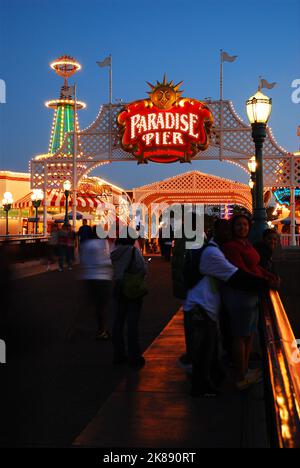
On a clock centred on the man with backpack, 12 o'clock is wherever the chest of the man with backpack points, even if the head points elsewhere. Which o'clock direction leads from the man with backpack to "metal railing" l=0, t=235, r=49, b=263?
The metal railing is roughly at 8 o'clock from the man with backpack.

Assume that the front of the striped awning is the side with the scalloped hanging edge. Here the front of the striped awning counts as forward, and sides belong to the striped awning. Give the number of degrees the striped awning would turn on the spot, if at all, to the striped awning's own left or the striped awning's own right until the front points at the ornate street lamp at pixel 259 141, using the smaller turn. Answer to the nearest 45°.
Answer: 0° — it already faces it

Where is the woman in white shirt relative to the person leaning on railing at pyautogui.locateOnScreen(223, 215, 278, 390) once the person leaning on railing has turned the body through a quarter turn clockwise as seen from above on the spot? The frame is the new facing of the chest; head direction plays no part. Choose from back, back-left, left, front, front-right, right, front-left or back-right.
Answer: right

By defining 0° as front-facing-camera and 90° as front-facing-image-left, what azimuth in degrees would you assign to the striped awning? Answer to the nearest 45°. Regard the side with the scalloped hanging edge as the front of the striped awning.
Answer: approximately 0°

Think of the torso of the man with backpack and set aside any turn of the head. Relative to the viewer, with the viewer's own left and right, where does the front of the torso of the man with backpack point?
facing to the right of the viewer

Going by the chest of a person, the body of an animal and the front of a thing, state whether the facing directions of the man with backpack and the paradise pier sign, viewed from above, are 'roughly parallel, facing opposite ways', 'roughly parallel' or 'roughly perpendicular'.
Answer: roughly perpendicular

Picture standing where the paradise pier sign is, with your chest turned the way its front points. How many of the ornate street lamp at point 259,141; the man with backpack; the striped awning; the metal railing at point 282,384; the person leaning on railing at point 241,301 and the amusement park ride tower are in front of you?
4

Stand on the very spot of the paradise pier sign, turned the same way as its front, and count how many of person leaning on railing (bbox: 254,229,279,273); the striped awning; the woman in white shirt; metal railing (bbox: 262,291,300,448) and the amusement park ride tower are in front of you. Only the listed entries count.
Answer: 3

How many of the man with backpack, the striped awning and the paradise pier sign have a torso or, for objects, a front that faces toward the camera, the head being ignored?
2
